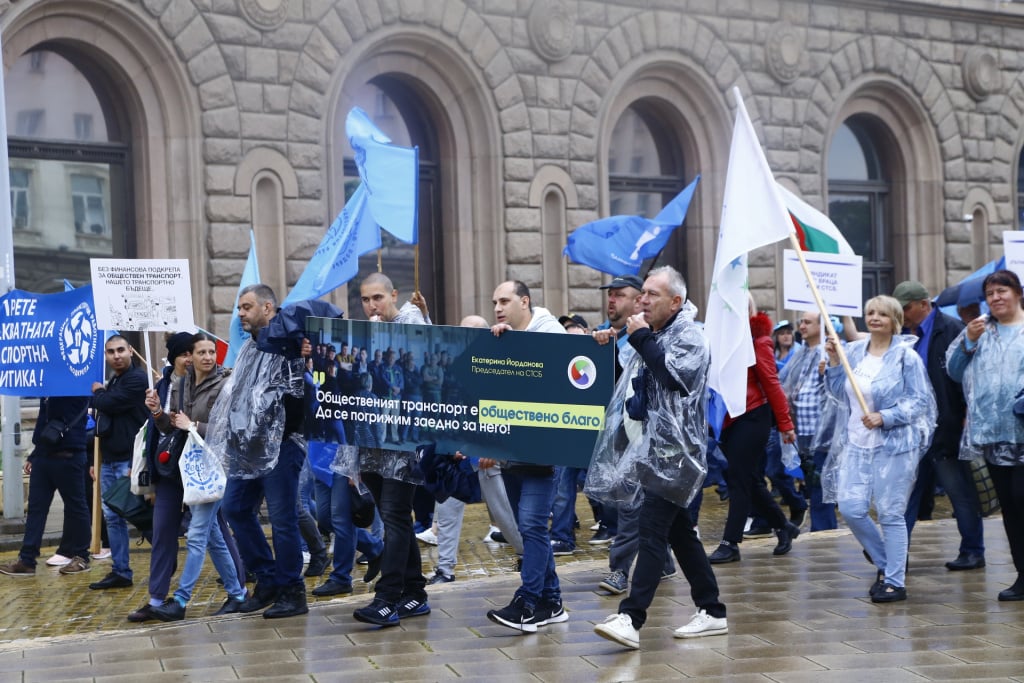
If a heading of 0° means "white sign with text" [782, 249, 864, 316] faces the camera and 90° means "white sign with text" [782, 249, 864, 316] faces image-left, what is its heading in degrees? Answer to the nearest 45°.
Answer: approximately 0°

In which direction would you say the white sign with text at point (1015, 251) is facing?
toward the camera

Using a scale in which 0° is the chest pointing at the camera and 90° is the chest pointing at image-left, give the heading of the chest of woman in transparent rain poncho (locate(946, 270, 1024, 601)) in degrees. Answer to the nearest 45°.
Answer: approximately 45°

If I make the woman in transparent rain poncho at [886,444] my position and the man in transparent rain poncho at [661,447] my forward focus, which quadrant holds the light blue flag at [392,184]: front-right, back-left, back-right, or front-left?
front-right

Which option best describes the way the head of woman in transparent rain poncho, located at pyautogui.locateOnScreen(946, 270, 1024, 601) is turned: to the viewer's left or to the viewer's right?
to the viewer's left

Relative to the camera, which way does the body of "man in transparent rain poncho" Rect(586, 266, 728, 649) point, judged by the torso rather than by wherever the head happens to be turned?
to the viewer's left

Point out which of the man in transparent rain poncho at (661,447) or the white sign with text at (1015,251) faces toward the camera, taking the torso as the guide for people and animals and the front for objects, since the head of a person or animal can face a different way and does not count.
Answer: the white sign with text

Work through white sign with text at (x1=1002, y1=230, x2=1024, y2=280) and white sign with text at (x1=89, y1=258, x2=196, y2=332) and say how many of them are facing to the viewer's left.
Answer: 0

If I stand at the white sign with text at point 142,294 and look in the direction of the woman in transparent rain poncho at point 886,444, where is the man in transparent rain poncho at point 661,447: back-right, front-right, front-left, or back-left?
front-right

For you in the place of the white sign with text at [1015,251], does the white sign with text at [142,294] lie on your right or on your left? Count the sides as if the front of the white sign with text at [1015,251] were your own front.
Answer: on your right

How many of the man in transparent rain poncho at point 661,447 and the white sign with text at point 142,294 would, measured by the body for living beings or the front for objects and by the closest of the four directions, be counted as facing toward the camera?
1

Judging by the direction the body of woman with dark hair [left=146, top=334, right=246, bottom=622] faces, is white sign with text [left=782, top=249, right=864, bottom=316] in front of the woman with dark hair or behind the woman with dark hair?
behind
